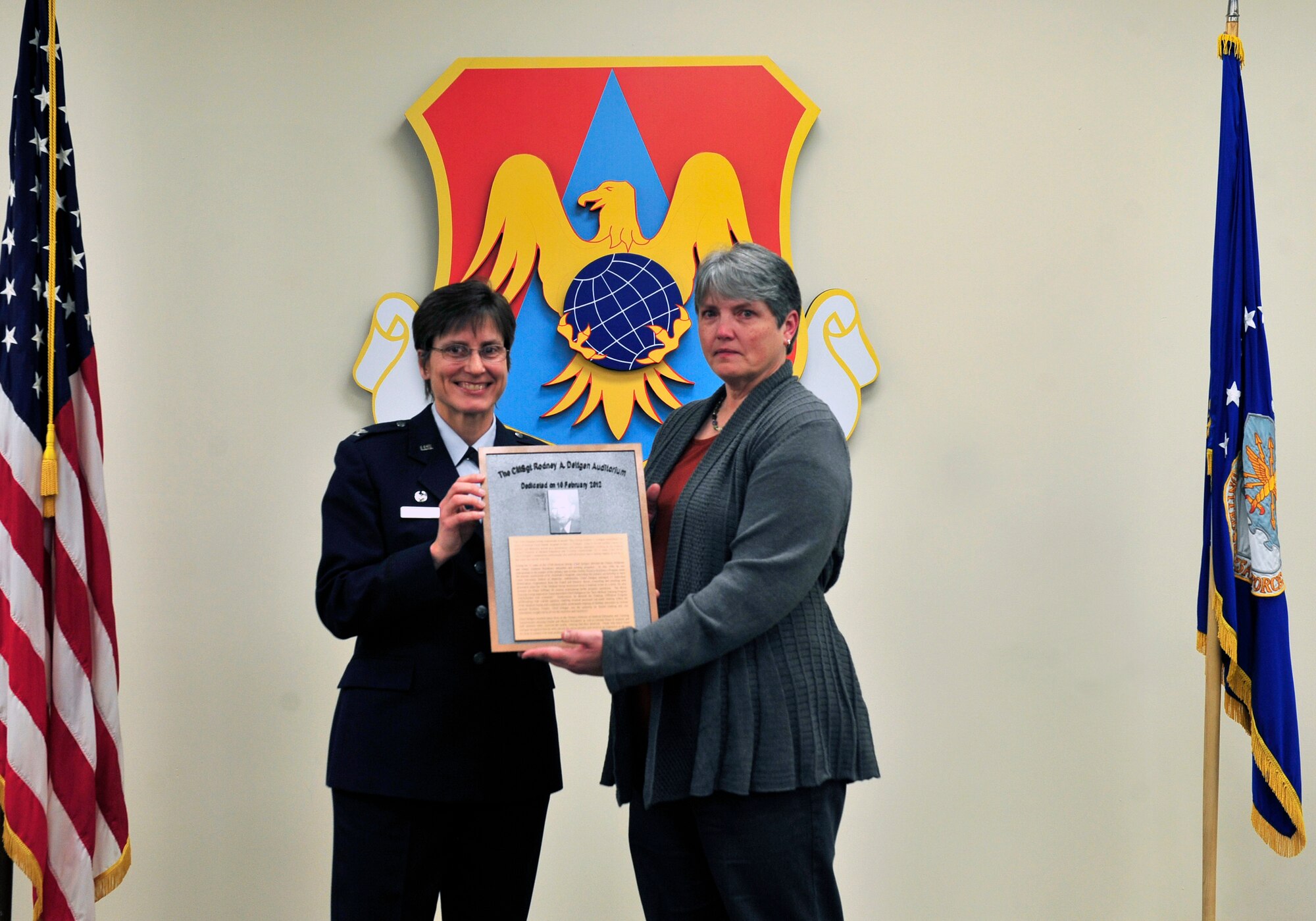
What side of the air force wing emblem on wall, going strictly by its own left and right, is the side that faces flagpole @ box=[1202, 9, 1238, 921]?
left

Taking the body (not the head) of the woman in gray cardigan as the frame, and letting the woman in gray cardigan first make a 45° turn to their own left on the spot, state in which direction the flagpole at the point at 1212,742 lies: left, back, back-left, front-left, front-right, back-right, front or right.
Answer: back-left

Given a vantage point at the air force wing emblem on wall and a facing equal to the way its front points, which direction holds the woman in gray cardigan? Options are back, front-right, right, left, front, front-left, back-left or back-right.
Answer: front

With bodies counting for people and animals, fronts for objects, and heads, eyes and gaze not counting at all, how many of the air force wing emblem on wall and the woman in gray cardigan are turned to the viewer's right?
0

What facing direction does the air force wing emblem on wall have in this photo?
toward the camera

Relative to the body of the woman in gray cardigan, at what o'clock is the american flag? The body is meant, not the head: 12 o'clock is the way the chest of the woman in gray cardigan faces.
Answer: The american flag is roughly at 2 o'clock from the woman in gray cardigan.

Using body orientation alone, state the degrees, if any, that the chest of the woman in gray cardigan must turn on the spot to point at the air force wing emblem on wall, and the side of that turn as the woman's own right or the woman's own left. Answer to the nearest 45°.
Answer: approximately 135° to the woman's own right

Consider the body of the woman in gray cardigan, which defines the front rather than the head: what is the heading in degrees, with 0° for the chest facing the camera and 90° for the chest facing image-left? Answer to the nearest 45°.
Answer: approximately 45°

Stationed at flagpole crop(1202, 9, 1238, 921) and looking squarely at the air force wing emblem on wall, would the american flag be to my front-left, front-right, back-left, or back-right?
front-left

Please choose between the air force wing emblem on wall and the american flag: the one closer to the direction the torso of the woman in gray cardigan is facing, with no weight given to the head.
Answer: the american flag

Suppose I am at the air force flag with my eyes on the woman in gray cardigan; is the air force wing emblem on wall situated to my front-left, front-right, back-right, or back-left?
front-right
